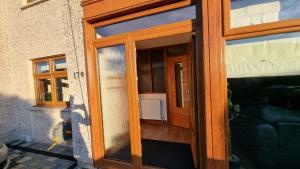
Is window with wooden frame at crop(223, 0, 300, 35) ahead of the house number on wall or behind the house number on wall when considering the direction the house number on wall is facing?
ahead

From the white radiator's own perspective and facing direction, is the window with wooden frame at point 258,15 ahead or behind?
ahead

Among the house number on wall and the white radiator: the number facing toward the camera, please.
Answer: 2

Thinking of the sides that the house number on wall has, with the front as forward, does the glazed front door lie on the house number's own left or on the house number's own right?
on the house number's own left

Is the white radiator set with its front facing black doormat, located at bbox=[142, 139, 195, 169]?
yes

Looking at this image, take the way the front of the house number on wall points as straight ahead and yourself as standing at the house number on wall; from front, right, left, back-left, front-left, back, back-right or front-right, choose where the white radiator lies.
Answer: back-left

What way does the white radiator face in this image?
toward the camera

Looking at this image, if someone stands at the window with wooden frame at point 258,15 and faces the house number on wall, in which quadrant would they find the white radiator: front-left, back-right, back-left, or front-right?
front-right

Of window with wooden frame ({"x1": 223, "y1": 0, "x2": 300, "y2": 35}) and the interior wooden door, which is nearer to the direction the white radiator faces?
the window with wooden frame

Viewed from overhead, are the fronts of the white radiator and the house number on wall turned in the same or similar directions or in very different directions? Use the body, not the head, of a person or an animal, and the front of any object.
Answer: same or similar directions

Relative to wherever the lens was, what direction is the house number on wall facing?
facing the viewer

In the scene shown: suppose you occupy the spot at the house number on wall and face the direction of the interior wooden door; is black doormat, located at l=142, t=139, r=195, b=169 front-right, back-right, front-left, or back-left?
front-right

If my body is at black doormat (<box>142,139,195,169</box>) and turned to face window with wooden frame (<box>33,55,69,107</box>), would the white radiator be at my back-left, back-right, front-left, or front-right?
front-right
